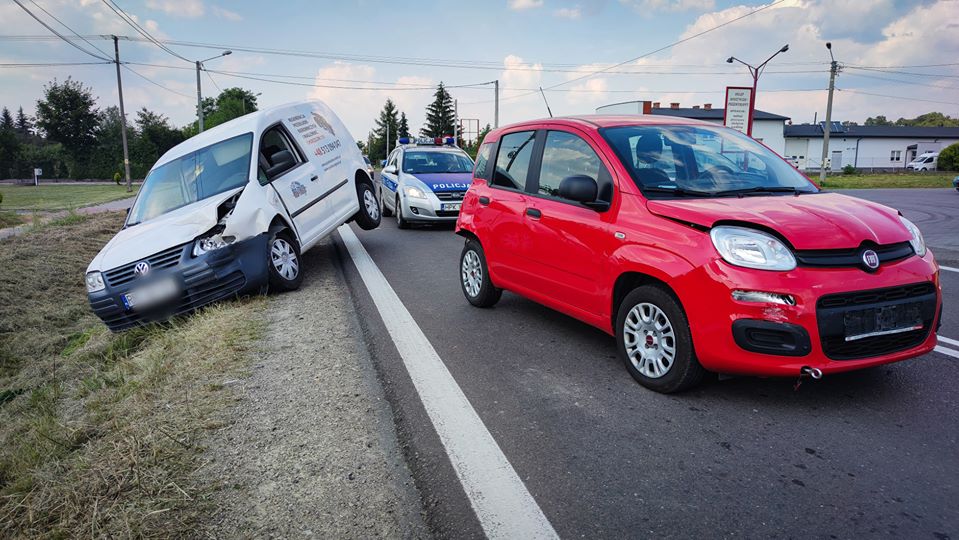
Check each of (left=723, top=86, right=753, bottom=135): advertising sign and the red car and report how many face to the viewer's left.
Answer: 0

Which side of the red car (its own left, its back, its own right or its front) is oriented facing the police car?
back

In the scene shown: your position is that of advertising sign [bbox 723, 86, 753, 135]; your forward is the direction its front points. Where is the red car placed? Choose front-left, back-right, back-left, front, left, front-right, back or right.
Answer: front

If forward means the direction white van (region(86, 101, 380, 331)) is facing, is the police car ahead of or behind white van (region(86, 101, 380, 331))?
behind

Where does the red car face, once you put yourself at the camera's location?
facing the viewer and to the right of the viewer

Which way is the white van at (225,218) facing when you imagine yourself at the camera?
facing the viewer and to the left of the viewer

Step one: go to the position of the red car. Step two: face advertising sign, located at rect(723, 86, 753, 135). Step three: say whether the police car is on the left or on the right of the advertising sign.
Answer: left

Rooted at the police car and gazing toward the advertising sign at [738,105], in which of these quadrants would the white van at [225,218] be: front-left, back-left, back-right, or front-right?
back-right

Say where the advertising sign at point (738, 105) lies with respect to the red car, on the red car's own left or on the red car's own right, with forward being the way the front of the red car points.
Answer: on the red car's own left

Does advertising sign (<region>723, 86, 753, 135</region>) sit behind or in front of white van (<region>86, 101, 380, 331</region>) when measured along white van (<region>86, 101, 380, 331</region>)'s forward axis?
behind

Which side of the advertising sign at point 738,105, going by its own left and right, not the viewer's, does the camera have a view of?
front
